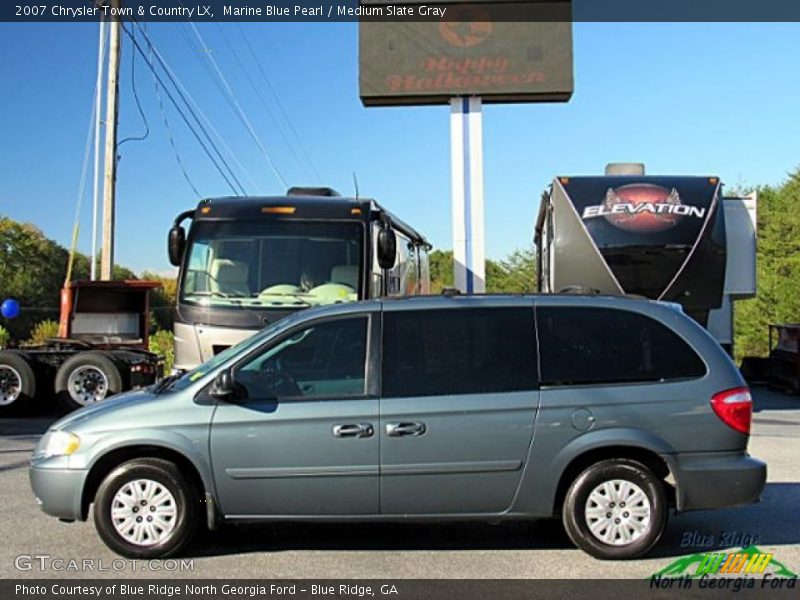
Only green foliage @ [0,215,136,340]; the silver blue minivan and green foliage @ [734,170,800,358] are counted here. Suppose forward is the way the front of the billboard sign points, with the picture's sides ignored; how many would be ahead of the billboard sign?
1

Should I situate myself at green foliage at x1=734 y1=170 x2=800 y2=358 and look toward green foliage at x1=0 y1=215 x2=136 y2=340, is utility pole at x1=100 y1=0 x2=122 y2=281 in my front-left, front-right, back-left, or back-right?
front-left

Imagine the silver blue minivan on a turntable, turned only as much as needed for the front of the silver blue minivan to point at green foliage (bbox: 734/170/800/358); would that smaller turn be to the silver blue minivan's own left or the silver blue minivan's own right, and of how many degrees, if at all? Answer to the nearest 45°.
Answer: approximately 135° to the silver blue minivan's own right

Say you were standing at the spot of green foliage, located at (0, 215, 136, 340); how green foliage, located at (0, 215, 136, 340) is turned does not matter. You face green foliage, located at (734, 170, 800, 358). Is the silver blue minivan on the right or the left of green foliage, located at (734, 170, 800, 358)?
right

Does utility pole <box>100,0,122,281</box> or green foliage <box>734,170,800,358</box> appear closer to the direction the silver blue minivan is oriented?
the utility pole

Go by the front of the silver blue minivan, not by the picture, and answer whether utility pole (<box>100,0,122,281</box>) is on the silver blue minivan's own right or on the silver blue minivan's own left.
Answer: on the silver blue minivan's own right

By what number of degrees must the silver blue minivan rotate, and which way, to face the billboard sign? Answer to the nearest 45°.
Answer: approximately 90° to its right

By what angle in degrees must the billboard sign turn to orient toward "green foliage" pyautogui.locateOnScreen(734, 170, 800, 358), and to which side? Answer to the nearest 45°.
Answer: approximately 135° to its left

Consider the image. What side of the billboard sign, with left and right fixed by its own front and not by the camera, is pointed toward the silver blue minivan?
front

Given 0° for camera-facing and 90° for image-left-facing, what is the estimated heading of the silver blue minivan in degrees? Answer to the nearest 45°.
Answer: approximately 90°

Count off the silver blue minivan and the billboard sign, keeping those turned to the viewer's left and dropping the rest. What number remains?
1

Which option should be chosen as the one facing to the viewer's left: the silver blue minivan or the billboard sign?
the silver blue minivan

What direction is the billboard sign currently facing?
toward the camera

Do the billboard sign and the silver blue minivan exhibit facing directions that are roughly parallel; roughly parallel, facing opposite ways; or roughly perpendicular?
roughly perpendicular

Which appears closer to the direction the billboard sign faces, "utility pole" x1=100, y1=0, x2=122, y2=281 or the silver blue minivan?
the silver blue minivan
